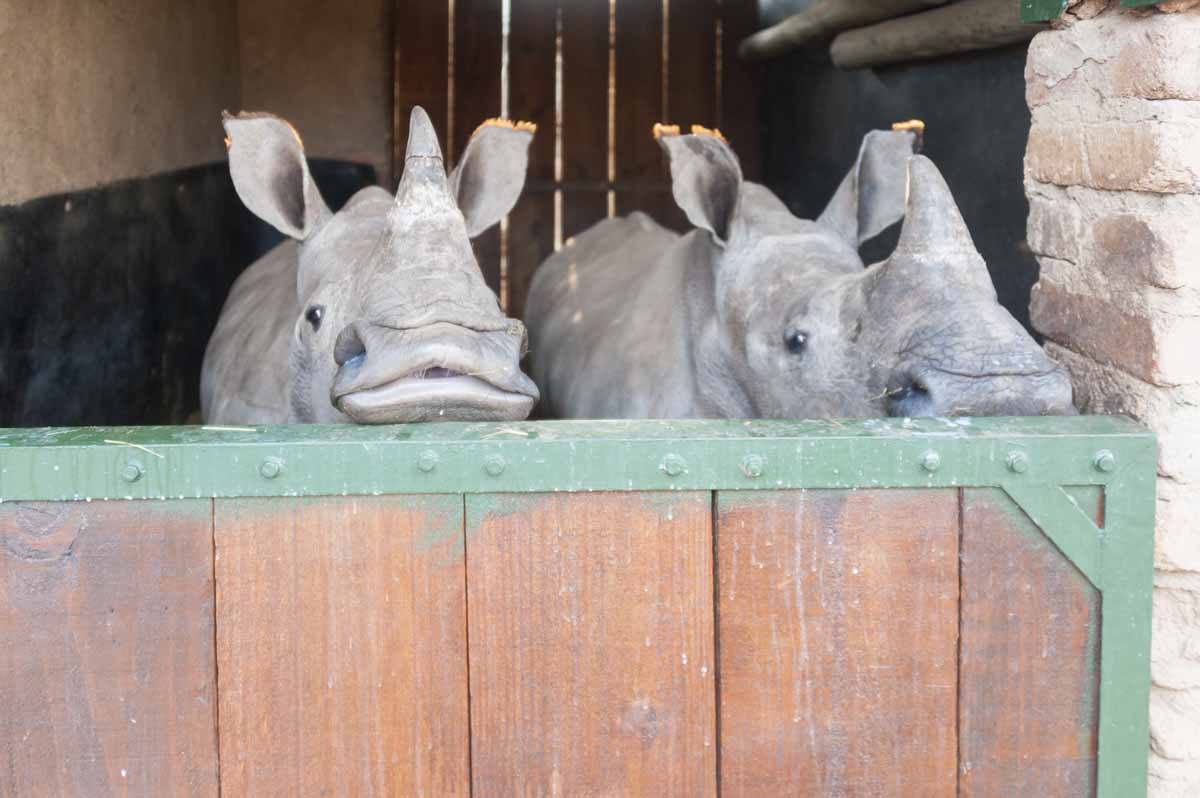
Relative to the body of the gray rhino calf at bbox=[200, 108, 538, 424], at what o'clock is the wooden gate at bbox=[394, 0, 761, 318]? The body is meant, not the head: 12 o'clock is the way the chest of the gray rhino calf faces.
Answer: The wooden gate is roughly at 8 o'clock from the gray rhino calf.

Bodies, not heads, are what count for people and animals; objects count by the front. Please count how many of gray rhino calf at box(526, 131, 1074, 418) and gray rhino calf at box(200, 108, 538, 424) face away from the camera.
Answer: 0

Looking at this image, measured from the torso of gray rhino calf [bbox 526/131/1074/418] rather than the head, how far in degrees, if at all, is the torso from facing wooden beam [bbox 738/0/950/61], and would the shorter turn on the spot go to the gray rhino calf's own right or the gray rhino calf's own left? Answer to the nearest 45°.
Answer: approximately 135° to the gray rhino calf's own left

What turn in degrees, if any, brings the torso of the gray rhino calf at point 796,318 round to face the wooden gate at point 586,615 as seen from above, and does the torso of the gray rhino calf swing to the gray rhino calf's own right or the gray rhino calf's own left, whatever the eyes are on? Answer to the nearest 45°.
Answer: approximately 45° to the gray rhino calf's own right

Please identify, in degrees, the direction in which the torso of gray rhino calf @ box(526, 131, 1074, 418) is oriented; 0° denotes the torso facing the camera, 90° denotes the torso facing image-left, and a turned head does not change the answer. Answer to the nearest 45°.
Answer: approximately 315°

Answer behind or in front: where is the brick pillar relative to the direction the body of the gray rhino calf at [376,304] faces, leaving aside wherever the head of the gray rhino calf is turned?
in front

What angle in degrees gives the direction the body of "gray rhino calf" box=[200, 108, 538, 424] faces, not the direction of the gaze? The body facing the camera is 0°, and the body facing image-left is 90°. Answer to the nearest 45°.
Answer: approximately 315°

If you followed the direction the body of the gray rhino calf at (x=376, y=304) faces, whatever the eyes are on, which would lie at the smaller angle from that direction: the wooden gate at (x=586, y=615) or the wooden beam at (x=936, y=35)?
the wooden gate

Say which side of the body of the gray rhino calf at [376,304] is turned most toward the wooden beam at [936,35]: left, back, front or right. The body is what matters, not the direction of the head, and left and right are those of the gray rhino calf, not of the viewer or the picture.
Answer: left

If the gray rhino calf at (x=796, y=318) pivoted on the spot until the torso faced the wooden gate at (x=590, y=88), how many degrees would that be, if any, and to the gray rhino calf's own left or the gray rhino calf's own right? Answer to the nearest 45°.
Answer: approximately 135° to the gray rhino calf's own left
